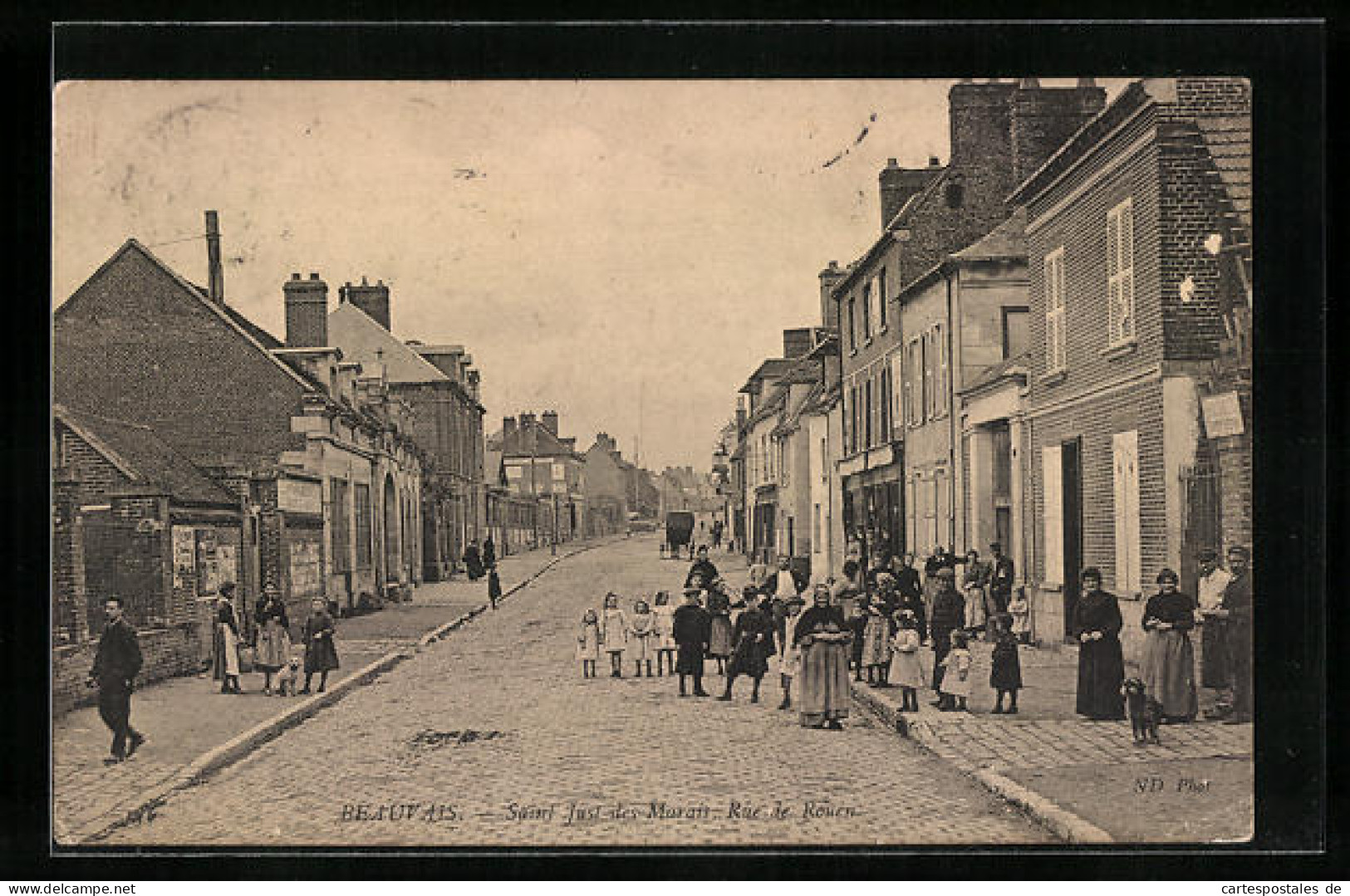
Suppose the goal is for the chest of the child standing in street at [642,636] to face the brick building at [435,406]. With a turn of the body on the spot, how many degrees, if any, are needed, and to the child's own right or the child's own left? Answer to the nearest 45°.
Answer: approximately 135° to the child's own right

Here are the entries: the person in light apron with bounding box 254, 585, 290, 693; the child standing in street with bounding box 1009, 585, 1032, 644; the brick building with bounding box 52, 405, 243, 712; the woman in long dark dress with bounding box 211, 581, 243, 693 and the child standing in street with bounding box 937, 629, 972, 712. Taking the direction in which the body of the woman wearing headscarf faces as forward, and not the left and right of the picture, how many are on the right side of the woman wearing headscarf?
3

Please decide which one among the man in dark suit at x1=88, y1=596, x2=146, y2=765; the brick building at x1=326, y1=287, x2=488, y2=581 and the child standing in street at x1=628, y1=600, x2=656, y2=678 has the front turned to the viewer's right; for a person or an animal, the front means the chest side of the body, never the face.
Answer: the brick building

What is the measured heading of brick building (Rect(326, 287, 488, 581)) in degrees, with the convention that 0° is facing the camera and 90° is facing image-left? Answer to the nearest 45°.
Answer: approximately 270°

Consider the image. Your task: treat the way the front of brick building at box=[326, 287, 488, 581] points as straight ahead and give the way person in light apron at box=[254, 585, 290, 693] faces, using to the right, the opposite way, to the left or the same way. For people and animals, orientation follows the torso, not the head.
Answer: to the right

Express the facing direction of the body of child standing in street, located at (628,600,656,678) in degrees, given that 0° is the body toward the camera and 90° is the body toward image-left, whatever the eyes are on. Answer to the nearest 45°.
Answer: approximately 0°

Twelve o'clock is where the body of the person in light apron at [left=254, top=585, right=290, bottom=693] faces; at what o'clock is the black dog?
The black dog is roughly at 10 o'clock from the person in light apron.
